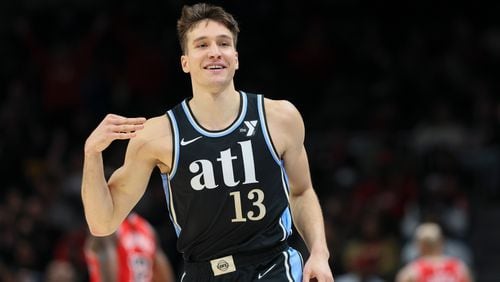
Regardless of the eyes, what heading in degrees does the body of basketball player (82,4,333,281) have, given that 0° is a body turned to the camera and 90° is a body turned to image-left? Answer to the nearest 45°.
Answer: approximately 0°

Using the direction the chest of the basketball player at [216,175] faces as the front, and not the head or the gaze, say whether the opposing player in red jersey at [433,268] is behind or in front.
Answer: behind

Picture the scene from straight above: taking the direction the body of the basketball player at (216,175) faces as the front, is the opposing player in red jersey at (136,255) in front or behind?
behind
